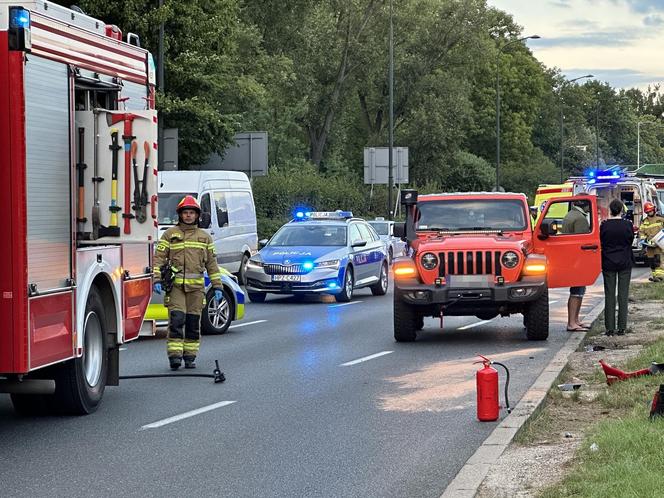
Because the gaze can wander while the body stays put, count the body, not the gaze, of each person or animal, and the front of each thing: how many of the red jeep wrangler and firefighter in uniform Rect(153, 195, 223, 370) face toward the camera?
2

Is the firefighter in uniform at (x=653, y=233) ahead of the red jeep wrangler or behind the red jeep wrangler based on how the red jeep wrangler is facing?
behind

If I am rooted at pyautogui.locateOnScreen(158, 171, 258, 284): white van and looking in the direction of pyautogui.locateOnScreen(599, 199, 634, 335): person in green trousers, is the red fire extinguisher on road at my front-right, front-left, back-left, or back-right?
front-right

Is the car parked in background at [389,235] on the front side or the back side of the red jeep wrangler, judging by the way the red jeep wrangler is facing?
on the back side

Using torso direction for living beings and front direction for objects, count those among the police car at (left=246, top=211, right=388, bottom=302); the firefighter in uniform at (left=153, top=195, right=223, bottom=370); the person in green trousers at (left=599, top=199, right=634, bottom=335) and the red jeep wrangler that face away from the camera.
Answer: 1

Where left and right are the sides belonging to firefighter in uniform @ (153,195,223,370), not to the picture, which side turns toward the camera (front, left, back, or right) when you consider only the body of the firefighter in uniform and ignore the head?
front

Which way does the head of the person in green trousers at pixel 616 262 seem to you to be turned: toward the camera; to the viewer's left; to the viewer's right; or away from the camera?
away from the camera

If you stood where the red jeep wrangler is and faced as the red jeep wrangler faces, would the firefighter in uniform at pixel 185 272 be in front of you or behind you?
in front

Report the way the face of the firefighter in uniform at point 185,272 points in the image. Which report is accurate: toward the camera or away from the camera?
toward the camera

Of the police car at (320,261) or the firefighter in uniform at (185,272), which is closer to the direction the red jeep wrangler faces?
the firefighter in uniform
